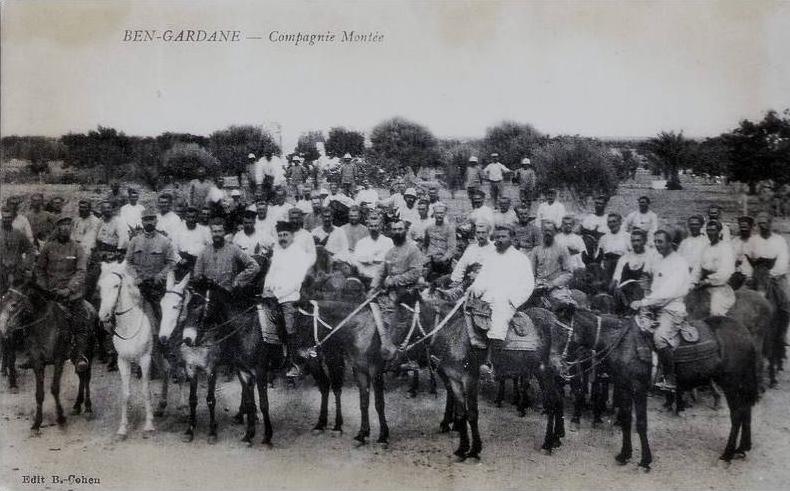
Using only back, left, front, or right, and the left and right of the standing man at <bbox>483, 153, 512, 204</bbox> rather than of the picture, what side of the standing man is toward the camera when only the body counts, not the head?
front

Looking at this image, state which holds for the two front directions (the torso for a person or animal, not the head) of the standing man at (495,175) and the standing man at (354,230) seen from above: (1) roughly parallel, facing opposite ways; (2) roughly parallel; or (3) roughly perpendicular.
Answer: roughly parallel

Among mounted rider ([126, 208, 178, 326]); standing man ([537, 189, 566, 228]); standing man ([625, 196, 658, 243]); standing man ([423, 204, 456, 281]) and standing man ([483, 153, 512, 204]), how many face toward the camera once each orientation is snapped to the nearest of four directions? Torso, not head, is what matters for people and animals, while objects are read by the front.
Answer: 5

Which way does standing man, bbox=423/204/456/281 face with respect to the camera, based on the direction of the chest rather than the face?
toward the camera

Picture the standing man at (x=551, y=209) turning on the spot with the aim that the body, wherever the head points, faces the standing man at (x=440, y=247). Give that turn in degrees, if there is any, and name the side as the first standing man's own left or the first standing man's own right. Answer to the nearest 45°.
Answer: approximately 45° to the first standing man's own right

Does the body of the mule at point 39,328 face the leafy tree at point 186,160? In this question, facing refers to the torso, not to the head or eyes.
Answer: no

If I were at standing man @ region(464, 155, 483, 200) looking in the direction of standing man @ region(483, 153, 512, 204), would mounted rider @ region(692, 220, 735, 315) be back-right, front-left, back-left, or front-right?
front-right

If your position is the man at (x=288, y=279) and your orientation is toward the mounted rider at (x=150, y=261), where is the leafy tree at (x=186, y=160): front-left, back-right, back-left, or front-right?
front-right

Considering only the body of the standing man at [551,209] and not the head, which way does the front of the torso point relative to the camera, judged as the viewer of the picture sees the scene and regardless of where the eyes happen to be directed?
toward the camera

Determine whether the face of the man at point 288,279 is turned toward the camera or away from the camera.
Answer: toward the camera

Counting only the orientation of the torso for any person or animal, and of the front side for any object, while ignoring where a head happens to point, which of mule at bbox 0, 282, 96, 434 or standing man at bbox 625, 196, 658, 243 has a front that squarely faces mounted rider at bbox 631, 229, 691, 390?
the standing man

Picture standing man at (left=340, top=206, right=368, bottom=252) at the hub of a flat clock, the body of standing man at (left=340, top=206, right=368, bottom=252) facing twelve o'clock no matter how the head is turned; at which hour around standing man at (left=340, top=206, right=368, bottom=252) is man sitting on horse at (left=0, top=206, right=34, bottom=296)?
man sitting on horse at (left=0, top=206, right=34, bottom=296) is roughly at 3 o'clock from standing man at (left=340, top=206, right=368, bottom=252).

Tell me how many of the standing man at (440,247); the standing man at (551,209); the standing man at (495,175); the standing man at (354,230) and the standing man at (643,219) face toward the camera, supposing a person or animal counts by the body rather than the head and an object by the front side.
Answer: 5

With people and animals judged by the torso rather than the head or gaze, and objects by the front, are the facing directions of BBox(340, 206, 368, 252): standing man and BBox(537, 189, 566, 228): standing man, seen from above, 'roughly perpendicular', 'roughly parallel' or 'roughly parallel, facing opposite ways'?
roughly parallel

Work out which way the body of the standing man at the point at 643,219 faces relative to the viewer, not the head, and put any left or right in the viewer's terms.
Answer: facing the viewer

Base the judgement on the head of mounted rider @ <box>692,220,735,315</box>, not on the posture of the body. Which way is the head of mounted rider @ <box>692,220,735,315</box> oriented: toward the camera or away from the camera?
toward the camera

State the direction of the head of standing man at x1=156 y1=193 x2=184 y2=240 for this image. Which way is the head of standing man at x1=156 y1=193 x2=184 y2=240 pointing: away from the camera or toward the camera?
toward the camera
